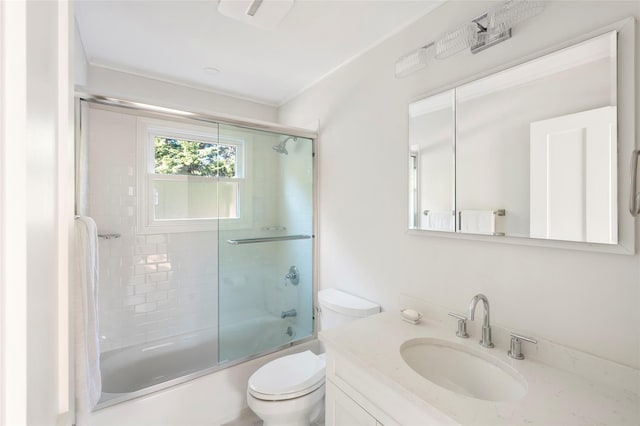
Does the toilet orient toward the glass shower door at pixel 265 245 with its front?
no

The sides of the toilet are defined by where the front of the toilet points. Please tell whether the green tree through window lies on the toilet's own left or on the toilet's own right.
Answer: on the toilet's own right

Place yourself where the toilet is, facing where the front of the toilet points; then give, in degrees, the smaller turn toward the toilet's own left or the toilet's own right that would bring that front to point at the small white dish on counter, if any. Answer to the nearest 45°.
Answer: approximately 135° to the toilet's own left

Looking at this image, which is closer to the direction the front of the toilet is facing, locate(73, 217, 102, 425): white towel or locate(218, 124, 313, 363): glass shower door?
the white towel

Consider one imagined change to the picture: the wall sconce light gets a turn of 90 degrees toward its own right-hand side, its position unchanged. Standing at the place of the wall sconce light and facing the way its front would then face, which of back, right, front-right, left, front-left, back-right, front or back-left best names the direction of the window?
front-left

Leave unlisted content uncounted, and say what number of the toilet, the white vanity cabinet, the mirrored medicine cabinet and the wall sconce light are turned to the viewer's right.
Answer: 0

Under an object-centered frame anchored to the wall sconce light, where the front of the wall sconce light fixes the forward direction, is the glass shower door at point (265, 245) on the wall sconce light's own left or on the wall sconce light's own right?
on the wall sconce light's own right

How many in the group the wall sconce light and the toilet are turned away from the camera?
0

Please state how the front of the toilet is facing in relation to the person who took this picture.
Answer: facing the viewer and to the left of the viewer

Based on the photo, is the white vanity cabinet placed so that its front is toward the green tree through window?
no

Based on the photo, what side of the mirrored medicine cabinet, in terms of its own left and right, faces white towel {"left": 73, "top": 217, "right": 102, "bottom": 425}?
front

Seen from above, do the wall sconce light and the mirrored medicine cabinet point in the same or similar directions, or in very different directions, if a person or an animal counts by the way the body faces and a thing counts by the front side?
same or similar directions
